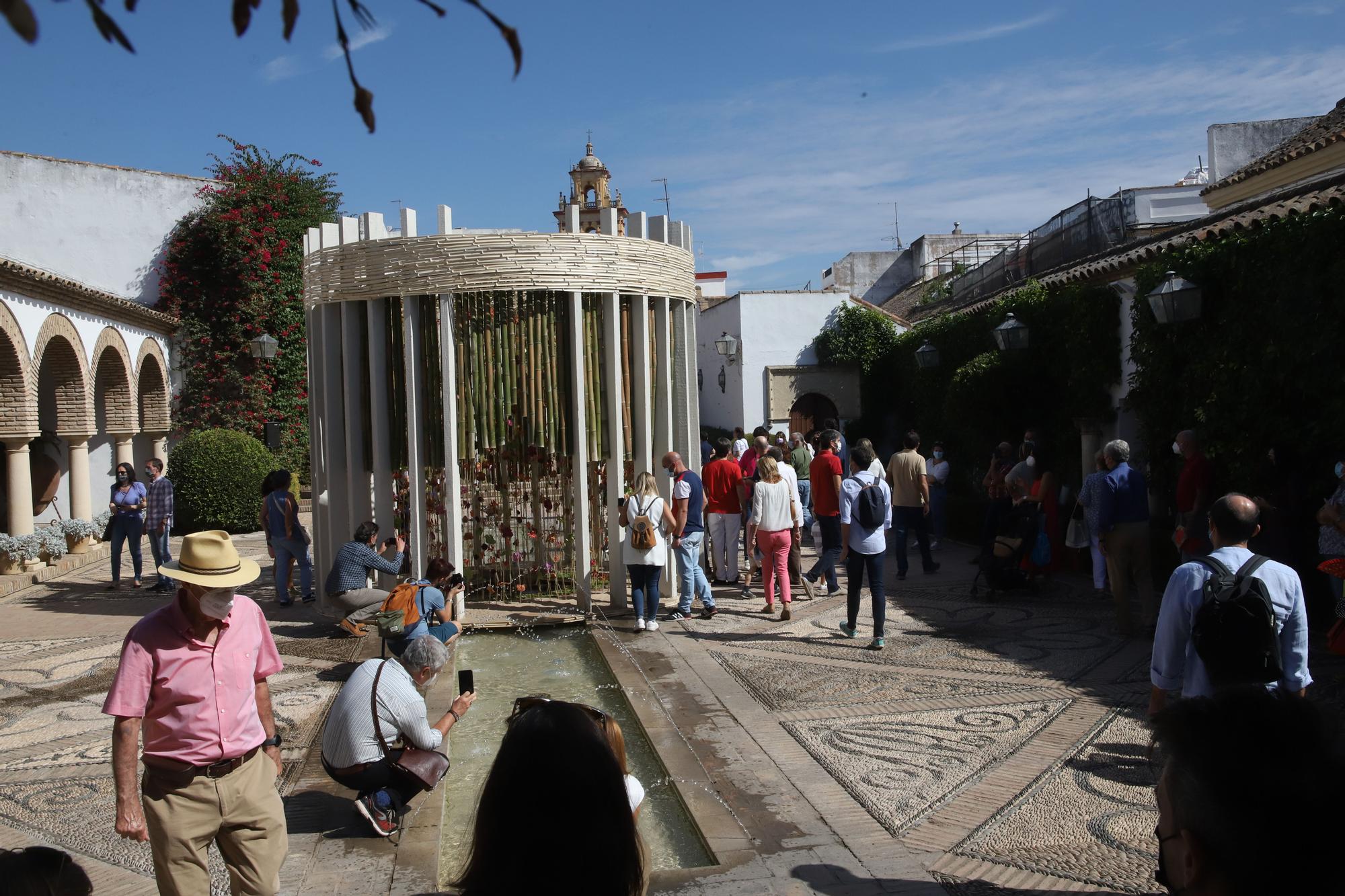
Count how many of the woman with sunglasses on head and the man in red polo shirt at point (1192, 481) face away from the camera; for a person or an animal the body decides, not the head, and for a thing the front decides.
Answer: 1

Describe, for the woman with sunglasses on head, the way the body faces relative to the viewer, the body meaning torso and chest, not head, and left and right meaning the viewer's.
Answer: facing away from the viewer

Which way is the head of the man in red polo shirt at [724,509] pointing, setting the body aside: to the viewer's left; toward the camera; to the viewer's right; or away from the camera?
away from the camera

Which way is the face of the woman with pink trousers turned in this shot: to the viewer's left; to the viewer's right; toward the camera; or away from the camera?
away from the camera

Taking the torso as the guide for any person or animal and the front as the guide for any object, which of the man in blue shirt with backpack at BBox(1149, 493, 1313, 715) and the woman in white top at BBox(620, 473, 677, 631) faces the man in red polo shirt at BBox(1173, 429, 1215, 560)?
the man in blue shirt with backpack

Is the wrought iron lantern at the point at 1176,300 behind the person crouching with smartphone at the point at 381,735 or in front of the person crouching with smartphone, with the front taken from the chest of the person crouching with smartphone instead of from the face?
in front

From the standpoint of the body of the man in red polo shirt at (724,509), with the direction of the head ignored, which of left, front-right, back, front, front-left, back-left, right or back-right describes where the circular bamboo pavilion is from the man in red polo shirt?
back-left

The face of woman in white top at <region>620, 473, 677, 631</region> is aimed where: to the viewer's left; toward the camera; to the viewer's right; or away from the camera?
away from the camera

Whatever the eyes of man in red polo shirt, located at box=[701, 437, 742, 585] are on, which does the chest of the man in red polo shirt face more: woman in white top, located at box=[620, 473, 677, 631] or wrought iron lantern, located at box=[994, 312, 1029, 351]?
the wrought iron lantern

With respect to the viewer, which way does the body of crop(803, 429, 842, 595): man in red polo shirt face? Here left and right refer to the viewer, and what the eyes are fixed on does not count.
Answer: facing away from the viewer and to the right of the viewer

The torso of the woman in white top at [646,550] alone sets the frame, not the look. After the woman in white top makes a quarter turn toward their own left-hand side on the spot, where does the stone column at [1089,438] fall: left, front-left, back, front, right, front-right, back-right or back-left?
back-right

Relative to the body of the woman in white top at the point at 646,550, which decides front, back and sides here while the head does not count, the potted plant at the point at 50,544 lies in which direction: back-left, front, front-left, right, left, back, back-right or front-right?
front-left

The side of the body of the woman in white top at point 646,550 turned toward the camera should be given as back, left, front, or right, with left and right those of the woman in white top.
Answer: back

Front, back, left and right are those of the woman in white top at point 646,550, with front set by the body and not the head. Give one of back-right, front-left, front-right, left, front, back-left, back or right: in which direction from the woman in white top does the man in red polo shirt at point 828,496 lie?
front-right

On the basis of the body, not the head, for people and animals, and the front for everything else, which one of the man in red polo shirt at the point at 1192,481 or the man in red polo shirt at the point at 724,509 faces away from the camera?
the man in red polo shirt at the point at 724,509
